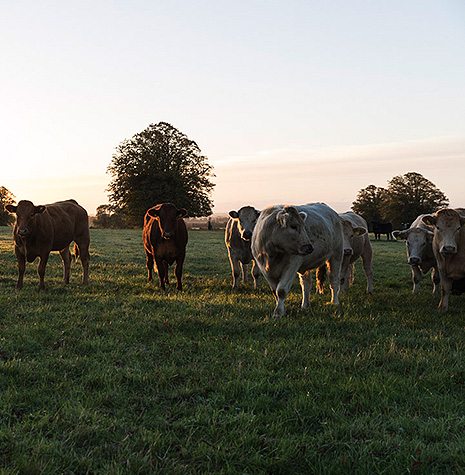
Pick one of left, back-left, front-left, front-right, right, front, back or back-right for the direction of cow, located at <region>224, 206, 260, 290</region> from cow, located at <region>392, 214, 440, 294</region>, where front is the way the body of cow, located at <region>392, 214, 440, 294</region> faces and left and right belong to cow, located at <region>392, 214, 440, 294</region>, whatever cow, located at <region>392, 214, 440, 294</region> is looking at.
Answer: right

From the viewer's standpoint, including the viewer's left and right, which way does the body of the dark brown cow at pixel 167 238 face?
facing the viewer

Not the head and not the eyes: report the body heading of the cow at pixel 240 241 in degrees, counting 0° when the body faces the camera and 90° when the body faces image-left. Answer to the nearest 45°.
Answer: approximately 0°

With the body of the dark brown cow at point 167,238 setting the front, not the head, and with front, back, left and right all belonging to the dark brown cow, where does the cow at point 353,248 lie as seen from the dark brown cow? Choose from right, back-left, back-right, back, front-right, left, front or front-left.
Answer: left

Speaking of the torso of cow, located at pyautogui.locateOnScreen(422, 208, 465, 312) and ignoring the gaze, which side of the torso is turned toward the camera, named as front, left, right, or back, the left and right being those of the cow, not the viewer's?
front

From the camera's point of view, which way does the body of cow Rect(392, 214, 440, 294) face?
toward the camera

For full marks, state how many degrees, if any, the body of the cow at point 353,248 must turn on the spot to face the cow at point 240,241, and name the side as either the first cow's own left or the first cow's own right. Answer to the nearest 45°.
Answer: approximately 45° to the first cow's own right

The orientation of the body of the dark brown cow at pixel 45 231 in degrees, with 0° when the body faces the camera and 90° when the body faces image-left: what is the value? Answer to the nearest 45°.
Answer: approximately 45°

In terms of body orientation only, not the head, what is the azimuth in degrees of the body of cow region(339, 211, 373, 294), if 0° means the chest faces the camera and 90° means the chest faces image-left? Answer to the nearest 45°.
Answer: approximately 45°

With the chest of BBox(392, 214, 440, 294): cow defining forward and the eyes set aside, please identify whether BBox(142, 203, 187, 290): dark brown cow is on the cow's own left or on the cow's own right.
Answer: on the cow's own right
